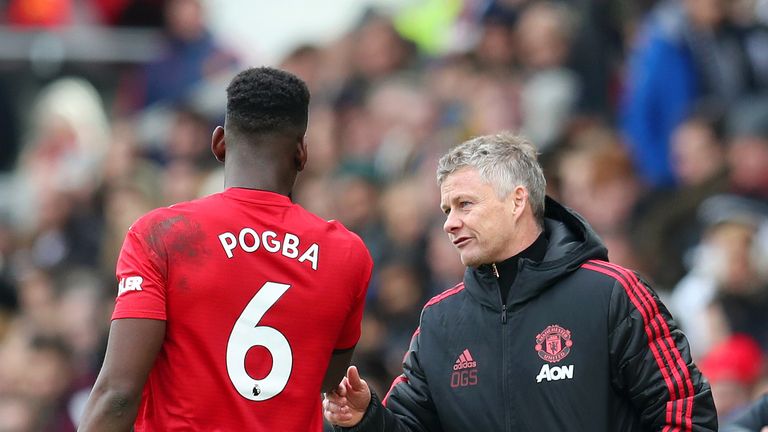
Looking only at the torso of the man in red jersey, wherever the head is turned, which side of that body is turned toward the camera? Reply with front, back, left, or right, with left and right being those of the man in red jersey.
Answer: back

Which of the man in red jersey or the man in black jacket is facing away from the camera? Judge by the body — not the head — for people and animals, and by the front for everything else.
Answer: the man in red jersey

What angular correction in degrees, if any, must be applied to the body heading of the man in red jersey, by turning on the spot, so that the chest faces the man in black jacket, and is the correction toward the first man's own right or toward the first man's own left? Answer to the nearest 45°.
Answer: approximately 90° to the first man's own right

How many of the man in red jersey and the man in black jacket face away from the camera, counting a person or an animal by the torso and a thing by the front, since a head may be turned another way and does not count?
1
